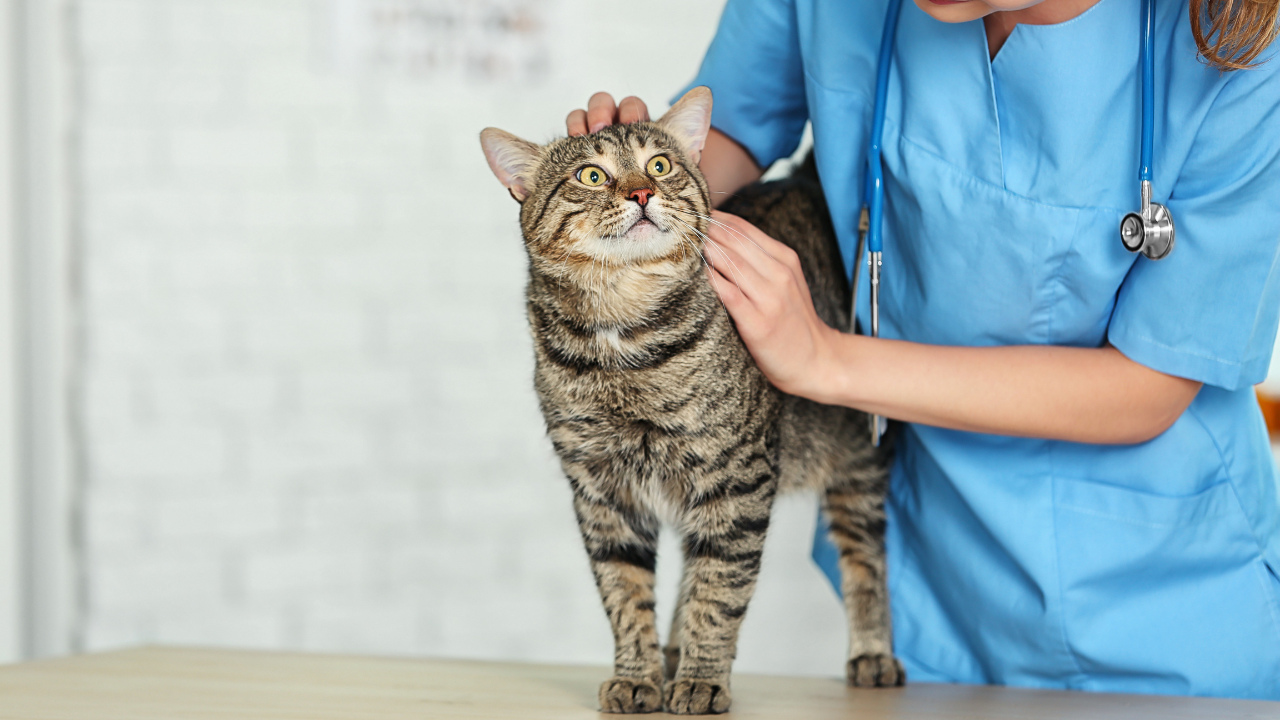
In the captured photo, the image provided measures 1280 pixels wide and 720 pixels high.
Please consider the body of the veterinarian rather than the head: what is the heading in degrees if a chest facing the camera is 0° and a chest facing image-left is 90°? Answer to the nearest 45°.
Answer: approximately 45°
